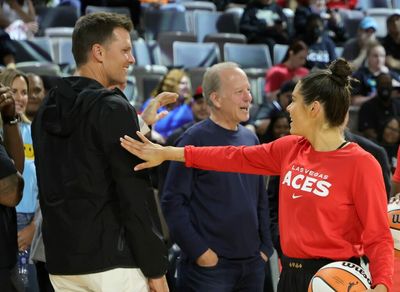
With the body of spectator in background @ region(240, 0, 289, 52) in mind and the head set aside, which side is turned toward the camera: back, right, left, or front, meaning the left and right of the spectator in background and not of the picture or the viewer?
front

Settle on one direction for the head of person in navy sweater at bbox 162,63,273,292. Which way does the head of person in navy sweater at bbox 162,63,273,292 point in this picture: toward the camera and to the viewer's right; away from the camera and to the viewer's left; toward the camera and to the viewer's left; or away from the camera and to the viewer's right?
toward the camera and to the viewer's right

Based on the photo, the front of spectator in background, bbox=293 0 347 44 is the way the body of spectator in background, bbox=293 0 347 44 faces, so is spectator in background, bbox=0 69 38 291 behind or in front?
in front

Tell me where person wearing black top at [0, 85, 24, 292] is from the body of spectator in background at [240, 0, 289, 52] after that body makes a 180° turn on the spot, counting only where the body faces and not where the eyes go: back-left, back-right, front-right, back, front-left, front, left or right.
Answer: back

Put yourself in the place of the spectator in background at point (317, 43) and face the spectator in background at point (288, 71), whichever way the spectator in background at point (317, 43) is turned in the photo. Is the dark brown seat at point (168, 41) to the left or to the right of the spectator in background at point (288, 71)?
right

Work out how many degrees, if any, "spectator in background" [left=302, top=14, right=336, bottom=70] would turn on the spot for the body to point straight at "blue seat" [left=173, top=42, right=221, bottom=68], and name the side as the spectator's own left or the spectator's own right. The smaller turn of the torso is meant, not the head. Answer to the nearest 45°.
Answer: approximately 45° to the spectator's own right

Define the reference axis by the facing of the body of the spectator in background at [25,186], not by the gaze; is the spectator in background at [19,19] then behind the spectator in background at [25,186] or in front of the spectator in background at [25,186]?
behind

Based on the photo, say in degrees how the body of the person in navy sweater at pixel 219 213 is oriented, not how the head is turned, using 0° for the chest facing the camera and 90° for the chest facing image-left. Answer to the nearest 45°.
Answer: approximately 315°

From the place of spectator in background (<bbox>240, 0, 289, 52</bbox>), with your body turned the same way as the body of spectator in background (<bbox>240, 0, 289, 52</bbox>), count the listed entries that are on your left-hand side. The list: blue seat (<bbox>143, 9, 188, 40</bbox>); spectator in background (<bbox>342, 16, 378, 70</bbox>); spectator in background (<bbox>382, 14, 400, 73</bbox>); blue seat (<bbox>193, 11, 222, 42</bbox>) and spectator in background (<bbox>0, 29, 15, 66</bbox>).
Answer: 2

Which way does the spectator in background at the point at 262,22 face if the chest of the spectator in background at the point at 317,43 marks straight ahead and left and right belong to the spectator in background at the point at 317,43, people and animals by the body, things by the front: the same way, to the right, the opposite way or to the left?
the same way

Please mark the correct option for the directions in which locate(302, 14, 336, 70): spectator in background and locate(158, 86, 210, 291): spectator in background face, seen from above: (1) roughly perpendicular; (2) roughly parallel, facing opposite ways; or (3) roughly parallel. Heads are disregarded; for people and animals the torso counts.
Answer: roughly parallel

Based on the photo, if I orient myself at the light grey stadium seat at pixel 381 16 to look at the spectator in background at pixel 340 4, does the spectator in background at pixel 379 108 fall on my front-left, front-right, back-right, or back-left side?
back-left

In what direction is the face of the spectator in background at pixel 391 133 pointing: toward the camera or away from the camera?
toward the camera

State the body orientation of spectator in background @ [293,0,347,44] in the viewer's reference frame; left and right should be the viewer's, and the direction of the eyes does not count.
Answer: facing the viewer

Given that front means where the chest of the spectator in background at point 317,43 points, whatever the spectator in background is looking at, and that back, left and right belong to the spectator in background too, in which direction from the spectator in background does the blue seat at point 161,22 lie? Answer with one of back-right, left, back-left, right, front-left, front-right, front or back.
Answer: right
